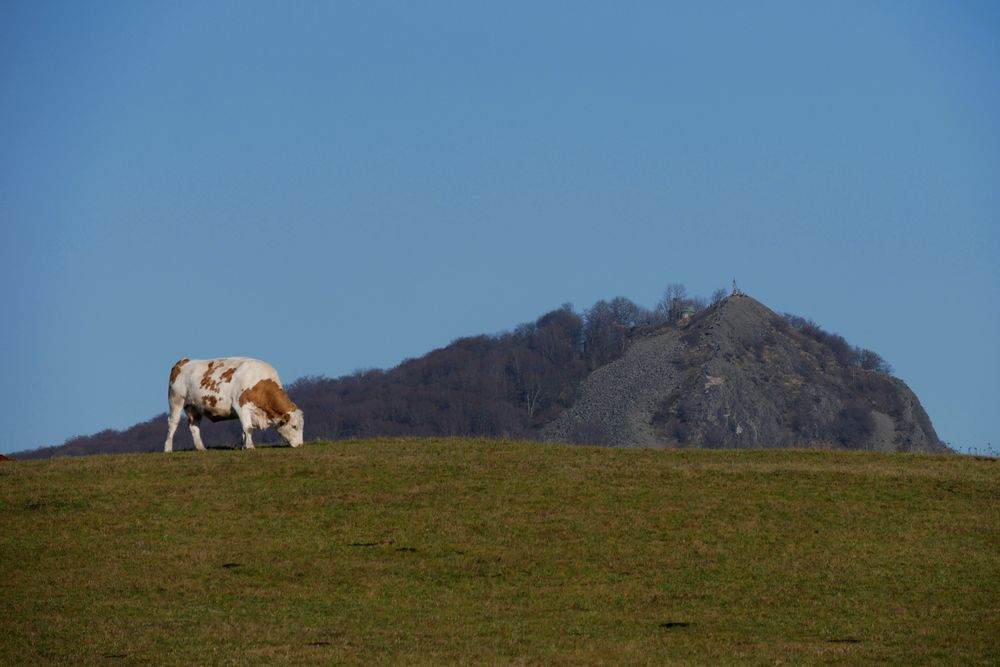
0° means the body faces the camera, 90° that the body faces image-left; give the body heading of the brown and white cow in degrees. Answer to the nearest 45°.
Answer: approximately 270°
